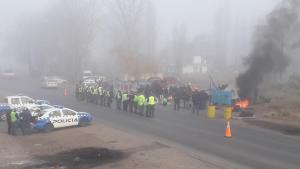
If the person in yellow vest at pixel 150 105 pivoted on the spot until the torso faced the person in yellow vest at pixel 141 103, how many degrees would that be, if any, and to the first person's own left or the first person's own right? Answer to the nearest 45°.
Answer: approximately 45° to the first person's own left

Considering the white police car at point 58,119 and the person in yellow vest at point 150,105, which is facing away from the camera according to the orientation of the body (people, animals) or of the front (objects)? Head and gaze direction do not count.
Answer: the person in yellow vest

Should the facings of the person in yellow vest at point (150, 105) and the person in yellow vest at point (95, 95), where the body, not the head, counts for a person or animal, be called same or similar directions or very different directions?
same or similar directions

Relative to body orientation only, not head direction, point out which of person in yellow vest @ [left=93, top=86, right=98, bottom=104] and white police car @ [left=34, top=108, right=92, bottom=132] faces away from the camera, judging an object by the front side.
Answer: the person in yellow vest

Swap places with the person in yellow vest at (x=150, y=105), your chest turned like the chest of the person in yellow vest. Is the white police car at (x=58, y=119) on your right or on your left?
on your left

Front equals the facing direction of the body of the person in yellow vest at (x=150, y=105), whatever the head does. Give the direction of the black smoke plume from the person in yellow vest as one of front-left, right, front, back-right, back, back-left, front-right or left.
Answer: front-right

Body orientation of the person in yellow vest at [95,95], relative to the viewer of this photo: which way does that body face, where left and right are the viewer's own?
facing away from the viewer

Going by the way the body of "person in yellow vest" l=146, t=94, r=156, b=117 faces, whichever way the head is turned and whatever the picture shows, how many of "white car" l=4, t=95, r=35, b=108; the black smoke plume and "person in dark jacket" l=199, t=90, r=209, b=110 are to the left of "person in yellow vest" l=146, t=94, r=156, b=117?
1

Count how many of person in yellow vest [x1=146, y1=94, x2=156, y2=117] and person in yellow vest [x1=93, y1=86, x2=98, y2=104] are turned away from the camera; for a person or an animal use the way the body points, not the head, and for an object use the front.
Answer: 2

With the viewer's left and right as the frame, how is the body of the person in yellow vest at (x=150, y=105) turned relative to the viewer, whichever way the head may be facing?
facing away from the viewer

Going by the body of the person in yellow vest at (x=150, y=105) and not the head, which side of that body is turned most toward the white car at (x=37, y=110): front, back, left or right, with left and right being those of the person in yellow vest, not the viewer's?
left
